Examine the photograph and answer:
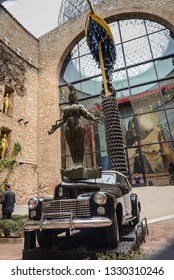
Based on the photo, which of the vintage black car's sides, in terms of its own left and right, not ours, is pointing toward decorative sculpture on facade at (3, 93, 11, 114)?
right

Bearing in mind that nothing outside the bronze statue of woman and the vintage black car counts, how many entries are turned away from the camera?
0

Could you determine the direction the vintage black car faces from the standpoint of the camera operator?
facing the viewer and to the left of the viewer

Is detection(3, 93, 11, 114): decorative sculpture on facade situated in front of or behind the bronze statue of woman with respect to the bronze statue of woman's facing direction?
behind

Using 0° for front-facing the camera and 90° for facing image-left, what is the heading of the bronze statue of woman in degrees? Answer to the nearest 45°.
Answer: approximately 0°
